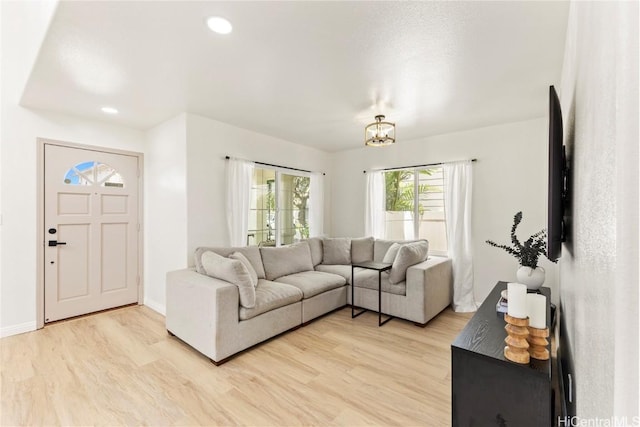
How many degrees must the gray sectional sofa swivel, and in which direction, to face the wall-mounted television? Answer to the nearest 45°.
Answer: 0° — it already faces it

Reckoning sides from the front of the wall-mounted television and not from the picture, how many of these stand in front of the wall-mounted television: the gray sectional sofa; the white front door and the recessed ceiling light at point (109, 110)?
3

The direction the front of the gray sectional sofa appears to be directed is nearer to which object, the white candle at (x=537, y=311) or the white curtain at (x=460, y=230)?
the white candle

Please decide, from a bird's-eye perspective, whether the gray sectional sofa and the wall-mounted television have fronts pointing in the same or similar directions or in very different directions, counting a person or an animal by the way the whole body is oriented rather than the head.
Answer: very different directions

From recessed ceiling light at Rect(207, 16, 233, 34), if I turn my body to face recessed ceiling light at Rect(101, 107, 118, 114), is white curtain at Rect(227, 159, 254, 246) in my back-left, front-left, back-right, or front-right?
front-right

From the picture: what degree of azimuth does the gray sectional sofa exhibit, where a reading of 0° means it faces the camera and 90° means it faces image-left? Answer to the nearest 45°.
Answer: approximately 315°

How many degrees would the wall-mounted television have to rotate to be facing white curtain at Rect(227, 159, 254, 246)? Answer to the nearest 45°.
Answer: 0° — it already faces it

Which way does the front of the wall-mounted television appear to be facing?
to the viewer's left

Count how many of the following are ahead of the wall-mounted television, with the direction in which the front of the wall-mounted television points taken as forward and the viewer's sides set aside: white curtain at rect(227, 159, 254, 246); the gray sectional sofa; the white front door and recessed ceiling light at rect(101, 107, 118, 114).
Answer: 4

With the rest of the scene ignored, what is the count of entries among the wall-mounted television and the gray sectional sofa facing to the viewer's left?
1
